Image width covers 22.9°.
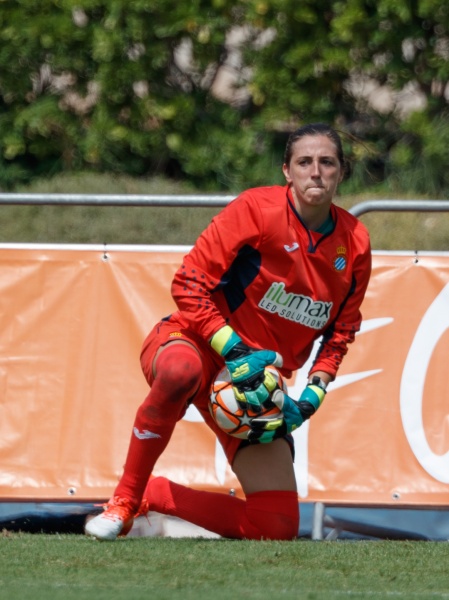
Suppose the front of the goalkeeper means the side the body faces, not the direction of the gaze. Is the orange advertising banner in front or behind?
behind

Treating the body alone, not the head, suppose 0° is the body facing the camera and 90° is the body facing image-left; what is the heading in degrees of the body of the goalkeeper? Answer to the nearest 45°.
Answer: approximately 0°

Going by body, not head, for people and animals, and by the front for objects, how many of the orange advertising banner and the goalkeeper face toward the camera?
2

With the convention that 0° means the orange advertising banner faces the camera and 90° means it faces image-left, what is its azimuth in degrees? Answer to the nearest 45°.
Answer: approximately 0°
